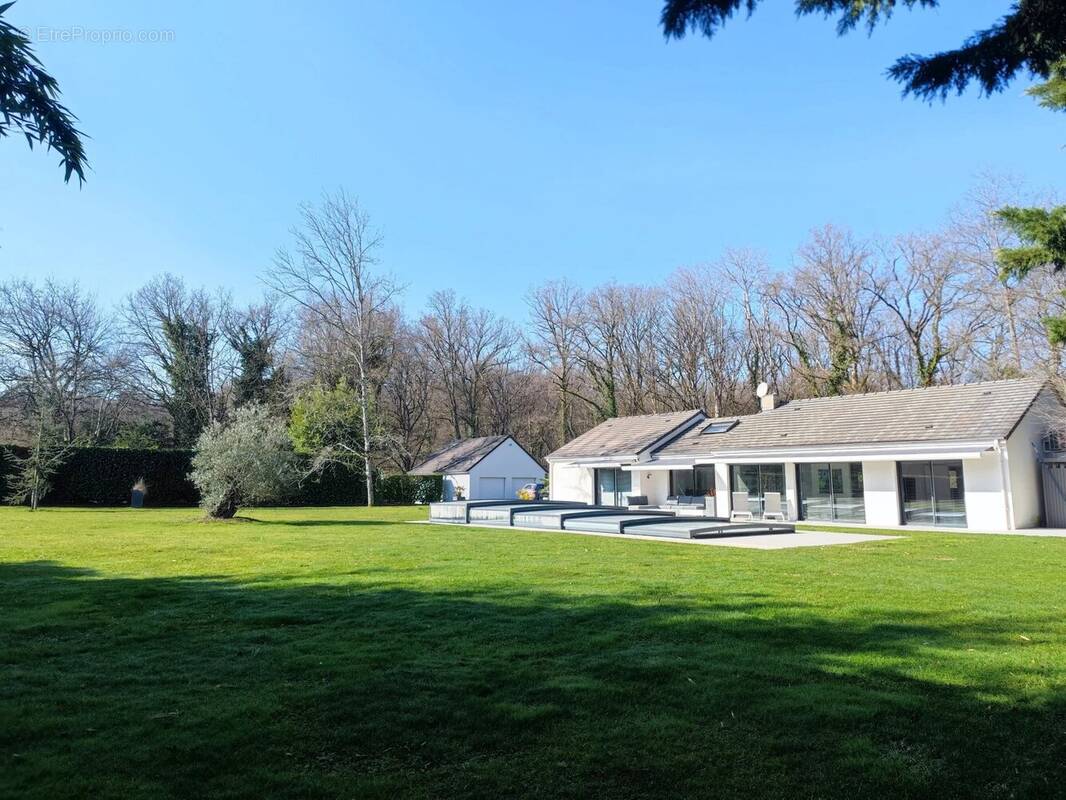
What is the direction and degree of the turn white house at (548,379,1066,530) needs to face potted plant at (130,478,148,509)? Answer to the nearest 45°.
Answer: approximately 45° to its right

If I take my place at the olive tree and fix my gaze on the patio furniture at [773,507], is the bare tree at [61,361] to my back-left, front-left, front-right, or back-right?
back-left

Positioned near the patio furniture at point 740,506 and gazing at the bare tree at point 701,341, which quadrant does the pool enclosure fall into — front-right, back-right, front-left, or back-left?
back-left

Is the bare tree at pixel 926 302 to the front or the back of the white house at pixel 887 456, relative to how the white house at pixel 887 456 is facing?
to the back

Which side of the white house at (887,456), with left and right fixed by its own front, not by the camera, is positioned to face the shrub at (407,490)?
right

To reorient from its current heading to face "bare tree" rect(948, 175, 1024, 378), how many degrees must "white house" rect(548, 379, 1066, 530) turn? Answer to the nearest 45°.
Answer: approximately 180°

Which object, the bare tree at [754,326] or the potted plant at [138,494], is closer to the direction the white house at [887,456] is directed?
the potted plant

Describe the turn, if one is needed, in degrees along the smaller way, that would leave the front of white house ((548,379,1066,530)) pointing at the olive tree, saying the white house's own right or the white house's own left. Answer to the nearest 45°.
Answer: approximately 45° to the white house's own right

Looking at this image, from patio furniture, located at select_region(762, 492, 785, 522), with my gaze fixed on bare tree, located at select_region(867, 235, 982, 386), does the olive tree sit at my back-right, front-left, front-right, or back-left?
back-left

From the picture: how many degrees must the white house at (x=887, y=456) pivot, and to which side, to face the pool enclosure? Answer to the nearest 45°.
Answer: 0° — it already faces it

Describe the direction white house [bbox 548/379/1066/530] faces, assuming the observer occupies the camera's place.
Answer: facing the viewer and to the left of the viewer

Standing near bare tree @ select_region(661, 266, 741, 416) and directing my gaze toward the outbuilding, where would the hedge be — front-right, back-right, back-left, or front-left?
front-left

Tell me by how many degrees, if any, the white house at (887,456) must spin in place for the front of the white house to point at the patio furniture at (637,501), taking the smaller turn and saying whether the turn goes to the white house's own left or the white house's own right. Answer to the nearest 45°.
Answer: approximately 90° to the white house's own right

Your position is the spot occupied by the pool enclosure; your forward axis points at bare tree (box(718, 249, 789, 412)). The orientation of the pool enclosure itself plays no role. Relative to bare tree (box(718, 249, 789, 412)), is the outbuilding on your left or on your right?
left

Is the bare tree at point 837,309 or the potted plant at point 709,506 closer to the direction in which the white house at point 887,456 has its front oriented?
the potted plant

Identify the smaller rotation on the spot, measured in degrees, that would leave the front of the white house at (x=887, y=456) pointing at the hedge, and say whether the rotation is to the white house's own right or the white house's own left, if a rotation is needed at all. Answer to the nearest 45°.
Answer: approximately 45° to the white house's own right
